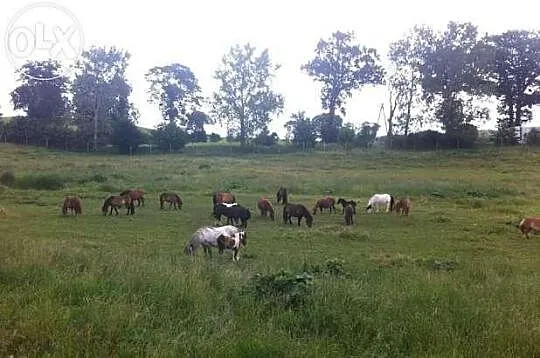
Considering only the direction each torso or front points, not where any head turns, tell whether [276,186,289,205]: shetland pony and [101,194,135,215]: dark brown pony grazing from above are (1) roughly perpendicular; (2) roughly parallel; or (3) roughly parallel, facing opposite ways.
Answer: roughly perpendicular

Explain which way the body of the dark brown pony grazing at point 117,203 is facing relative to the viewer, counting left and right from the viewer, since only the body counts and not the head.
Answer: facing to the left of the viewer

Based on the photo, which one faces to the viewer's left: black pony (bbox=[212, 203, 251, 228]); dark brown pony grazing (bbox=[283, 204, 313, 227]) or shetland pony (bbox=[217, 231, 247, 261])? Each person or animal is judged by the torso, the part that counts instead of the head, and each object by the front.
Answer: the black pony

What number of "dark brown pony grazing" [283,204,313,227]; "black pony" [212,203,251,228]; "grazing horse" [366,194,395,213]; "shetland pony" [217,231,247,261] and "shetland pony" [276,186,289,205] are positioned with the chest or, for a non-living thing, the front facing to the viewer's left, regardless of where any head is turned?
2

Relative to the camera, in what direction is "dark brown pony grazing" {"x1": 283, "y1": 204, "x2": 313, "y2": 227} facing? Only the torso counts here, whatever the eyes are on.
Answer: to the viewer's right

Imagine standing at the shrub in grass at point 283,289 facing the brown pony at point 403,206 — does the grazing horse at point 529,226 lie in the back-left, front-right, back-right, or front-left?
front-right

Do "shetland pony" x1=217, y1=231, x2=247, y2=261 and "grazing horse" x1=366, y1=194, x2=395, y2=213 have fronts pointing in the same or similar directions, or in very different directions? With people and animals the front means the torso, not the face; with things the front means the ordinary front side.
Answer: very different directions

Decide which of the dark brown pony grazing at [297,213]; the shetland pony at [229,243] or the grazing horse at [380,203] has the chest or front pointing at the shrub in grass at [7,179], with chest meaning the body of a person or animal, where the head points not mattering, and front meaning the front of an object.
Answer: the grazing horse
